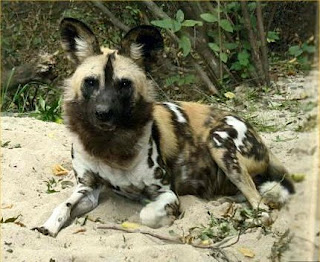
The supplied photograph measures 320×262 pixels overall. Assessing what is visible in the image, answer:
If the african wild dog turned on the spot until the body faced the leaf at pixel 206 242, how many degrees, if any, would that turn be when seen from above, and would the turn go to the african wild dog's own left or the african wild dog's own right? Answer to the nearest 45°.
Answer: approximately 90° to the african wild dog's own left

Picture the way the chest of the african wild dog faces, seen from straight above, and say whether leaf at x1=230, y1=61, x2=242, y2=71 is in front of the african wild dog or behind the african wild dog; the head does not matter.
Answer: behind

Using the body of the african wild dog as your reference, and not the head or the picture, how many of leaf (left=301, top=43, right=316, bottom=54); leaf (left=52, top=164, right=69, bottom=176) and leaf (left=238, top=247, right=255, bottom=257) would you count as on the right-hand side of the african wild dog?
1

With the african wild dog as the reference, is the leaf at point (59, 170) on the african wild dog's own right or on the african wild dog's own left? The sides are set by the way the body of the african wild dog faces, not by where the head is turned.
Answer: on the african wild dog's own right

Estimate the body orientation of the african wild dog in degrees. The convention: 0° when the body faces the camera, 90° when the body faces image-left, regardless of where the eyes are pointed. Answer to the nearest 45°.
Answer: approximately 45°

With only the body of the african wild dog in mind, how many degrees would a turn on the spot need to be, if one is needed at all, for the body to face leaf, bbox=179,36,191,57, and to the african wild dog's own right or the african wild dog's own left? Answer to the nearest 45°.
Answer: approximately 135° to the african wild dog's own right

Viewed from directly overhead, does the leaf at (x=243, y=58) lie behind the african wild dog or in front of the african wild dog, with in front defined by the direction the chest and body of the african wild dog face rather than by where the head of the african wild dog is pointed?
behind

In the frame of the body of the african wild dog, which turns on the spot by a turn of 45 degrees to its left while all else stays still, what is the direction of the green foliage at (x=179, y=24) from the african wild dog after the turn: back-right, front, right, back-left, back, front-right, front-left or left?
back

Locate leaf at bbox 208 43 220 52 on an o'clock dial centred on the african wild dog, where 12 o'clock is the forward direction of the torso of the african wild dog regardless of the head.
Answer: The leaf is roughly at 5 o'clock from the african wild dog.

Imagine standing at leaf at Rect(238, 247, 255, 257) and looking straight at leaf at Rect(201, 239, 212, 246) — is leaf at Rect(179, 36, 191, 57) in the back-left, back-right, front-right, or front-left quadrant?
front-right
